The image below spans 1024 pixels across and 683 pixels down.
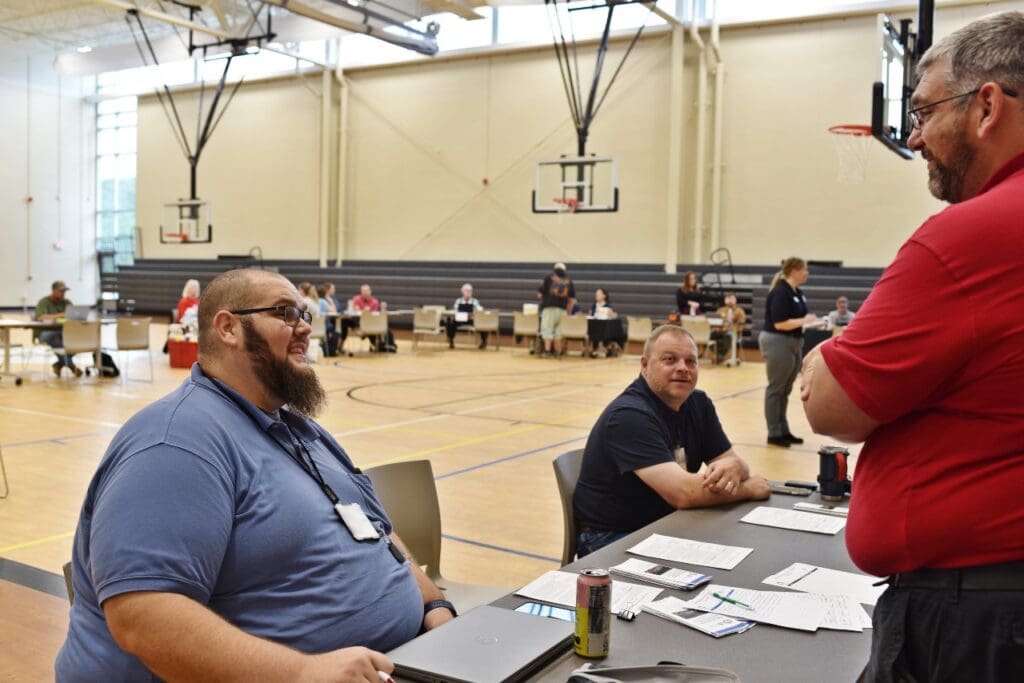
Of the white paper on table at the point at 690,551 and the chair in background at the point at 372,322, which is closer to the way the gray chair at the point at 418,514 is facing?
the white paper on table

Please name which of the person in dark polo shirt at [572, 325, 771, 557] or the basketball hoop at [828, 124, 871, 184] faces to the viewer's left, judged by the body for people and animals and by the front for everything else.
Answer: the basketball hoop

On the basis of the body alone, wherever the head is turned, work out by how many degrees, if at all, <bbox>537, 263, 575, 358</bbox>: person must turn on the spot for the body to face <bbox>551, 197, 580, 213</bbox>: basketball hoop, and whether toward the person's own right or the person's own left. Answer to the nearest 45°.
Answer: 0° — they already face it

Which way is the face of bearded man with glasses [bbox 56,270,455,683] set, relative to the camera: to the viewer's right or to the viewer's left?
to the viewer's right

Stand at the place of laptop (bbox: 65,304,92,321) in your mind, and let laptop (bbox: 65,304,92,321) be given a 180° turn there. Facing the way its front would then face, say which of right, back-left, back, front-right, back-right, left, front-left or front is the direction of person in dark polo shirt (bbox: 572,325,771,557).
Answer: front

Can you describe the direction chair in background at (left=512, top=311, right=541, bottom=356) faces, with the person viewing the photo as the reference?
facing away from the viewer

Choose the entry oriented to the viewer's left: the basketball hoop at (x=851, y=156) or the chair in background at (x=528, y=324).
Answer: the basketball hoop
